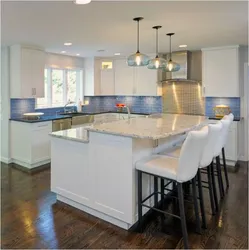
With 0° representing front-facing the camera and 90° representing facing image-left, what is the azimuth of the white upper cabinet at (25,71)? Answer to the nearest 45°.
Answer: approximately 315°

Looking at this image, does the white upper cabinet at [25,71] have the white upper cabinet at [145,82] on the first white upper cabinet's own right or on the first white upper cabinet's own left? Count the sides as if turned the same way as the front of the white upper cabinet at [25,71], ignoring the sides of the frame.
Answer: on the first white upper cabinet's own left

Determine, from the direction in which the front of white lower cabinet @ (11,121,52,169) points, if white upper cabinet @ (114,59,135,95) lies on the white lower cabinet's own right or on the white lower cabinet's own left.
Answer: on the white lower cabinet's own left

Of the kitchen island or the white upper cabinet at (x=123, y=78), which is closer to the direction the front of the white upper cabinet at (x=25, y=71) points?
the kitchen island

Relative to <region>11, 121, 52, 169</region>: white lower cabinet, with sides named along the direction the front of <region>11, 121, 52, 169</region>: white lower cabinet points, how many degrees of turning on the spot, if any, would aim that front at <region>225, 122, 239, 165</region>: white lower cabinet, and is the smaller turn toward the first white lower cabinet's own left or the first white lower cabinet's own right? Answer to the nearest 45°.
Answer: approximately 45° to the first white lower cabinet's own left

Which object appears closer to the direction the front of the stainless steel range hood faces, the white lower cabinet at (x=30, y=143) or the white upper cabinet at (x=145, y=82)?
the white lower cabinet
